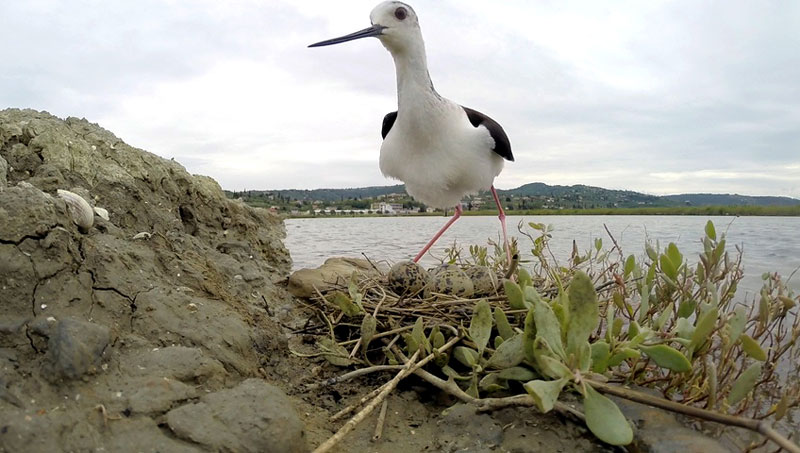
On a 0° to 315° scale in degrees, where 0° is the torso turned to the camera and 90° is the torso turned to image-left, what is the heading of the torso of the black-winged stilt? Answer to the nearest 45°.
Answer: approximately 45°

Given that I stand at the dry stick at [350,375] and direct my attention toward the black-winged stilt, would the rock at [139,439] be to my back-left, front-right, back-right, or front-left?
back-left

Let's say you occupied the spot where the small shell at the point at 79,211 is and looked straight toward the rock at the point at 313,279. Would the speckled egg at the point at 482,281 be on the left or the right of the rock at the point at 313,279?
right

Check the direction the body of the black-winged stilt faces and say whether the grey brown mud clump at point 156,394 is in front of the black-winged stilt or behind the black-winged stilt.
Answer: in front

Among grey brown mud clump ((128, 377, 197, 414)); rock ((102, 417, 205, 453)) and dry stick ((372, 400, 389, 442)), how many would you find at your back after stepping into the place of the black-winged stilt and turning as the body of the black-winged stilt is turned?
0

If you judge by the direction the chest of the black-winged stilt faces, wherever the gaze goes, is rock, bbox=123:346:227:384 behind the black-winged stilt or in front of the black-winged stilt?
in front
